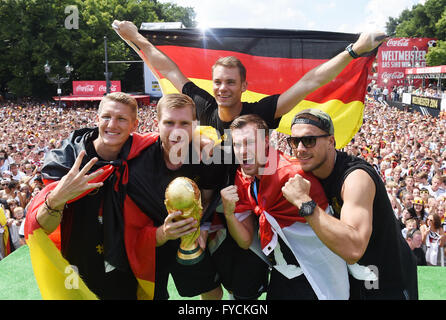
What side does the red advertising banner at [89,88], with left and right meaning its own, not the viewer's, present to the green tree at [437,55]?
left

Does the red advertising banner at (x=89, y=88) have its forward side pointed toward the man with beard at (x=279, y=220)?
yes

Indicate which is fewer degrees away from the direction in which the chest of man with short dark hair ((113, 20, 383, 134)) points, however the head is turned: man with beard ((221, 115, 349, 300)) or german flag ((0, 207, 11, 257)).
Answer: the man with beard

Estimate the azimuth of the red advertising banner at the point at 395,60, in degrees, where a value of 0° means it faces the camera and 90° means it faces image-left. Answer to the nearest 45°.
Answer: approximately 0°

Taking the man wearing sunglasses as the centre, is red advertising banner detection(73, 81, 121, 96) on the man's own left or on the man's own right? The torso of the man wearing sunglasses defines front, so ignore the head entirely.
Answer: on the man's own right

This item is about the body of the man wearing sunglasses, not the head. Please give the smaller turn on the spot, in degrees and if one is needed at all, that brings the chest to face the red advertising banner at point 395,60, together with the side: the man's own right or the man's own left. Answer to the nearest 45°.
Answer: approximately 135° to the man's own right

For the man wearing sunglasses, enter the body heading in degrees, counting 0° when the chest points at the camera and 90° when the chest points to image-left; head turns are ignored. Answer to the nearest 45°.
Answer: approximately 45°

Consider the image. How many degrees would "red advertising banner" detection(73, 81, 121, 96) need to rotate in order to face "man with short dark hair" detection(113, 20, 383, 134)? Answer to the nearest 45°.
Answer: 0° — it already faces them

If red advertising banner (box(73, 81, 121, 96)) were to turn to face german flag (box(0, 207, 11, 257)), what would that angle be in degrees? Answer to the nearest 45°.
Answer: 0° — it already faces it
